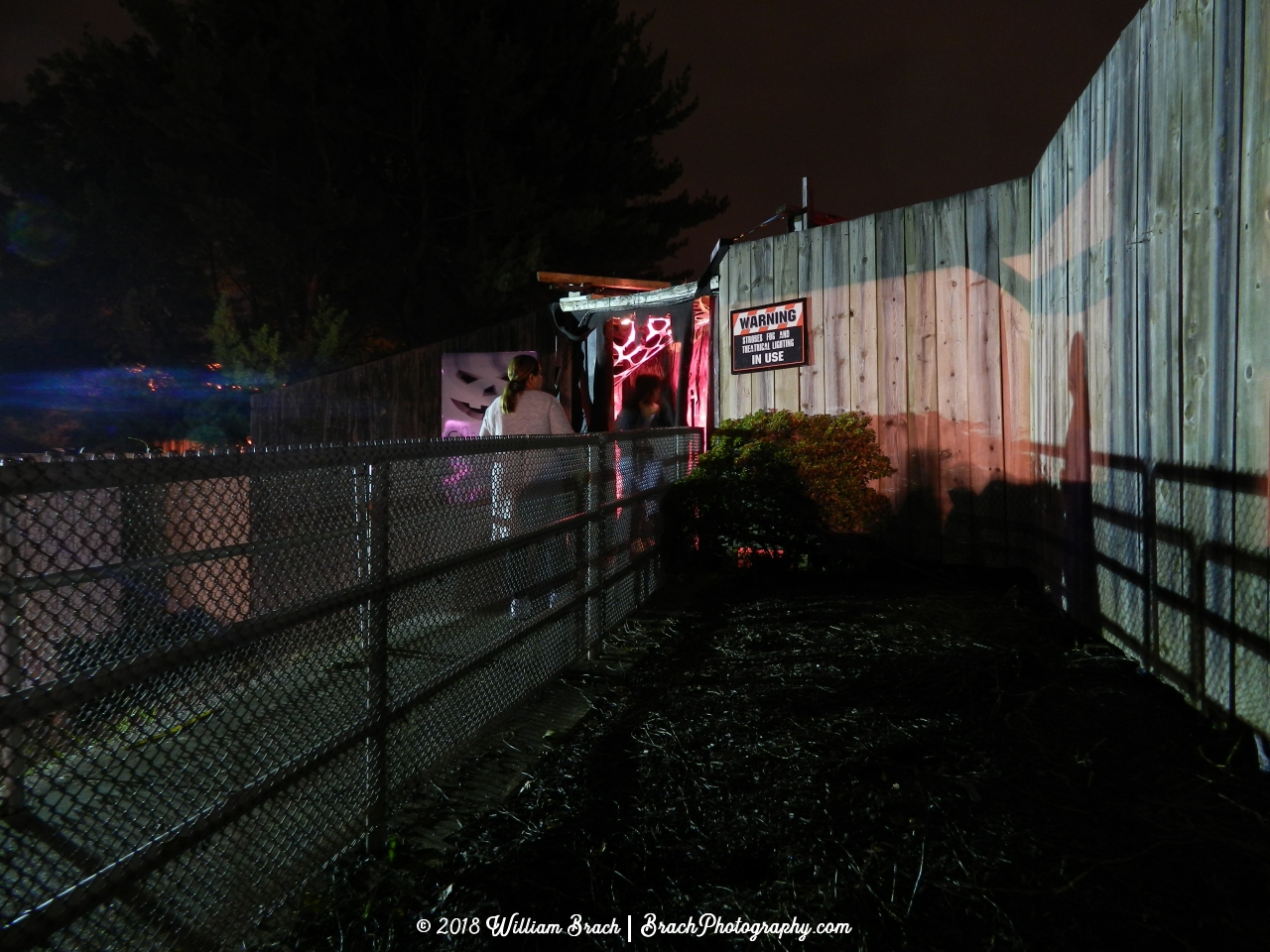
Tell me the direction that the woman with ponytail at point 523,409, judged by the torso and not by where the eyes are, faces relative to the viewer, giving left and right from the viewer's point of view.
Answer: facing away from the viewer and to the right of the viewer

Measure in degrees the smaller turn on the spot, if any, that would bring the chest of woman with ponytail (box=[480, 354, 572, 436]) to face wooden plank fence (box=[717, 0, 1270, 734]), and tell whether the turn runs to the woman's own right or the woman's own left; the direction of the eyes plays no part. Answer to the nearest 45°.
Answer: approximately 90° to the woman's own right

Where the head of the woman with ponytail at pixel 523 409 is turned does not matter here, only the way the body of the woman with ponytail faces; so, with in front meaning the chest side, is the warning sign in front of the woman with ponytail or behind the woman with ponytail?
in front

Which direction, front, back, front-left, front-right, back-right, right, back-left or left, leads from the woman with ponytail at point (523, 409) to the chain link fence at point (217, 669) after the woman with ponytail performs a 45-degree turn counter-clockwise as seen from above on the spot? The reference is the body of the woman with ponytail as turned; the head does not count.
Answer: back
